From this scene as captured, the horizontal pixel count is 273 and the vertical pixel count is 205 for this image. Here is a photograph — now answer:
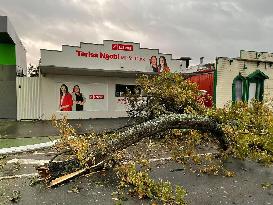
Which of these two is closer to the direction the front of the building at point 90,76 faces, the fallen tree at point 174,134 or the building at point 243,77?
the fallen tree

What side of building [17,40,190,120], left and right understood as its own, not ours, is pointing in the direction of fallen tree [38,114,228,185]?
front

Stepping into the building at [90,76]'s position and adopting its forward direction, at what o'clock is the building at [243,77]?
the building at [243,77] is roughly at 9 o'clock from the building at [90,76].

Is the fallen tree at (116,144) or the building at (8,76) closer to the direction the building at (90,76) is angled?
the fallen tree

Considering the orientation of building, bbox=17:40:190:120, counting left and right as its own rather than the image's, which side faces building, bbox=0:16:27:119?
right

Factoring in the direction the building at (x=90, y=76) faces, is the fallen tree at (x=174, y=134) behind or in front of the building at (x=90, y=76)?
in front

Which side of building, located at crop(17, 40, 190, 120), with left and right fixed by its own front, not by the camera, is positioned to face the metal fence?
right

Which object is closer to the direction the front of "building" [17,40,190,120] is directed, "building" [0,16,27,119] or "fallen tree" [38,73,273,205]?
the fallen tree

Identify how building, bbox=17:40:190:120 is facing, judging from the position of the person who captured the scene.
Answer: facing the viewer

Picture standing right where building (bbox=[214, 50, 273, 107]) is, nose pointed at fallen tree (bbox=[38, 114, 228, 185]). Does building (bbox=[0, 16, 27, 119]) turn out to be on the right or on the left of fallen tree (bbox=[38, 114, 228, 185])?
right
